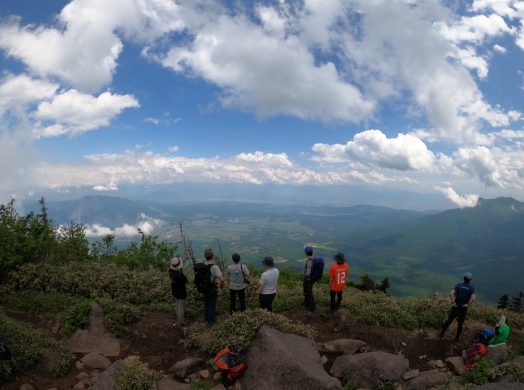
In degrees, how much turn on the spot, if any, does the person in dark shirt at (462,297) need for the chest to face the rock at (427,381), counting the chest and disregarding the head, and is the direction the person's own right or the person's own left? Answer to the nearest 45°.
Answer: approximately 180°

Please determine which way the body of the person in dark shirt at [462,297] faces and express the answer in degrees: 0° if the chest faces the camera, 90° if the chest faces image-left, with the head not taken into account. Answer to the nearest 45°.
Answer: approximately 180°

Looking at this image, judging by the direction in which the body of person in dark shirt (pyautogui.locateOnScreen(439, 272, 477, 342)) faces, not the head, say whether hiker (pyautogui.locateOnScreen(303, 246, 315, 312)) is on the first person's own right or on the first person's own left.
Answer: on the first person's own left

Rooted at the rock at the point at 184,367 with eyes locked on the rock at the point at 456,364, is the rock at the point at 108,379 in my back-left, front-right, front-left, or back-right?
back-right

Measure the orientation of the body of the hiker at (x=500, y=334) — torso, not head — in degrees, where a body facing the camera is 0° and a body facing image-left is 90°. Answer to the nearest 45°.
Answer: approximately 90°

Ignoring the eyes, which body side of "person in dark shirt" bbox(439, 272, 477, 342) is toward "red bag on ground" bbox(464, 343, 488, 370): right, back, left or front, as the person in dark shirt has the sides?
back

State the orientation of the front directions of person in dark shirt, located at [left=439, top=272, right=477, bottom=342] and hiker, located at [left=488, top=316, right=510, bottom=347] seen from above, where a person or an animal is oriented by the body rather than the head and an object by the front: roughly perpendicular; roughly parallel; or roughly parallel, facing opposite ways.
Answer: roughly perpendicular

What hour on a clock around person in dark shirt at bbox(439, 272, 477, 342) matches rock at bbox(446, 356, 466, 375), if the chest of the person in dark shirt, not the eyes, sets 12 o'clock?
The rock is roughly at 6 o'clock from the person in dark shirt.

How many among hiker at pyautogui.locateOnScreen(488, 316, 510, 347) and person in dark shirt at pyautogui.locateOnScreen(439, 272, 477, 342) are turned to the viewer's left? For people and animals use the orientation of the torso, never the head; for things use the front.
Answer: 1

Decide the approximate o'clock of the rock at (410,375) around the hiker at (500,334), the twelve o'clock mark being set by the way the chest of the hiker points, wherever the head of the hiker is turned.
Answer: The rock is roughly at 10 o'clock from the hiker.
